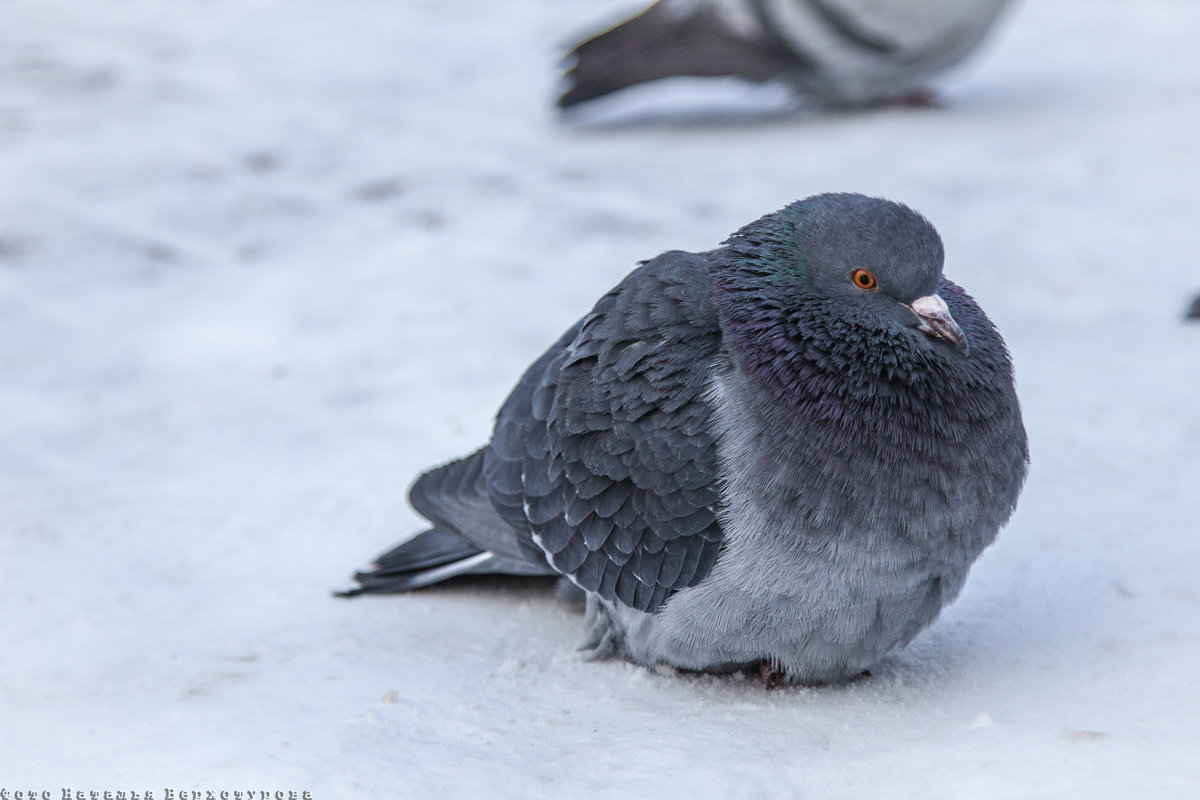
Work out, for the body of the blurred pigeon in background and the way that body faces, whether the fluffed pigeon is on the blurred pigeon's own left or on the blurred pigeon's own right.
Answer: on the blurred pigeon's own right

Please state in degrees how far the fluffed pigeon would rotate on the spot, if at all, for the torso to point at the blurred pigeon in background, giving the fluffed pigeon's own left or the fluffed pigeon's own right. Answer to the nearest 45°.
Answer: approximately 135° to the fluffed pigeon's own left

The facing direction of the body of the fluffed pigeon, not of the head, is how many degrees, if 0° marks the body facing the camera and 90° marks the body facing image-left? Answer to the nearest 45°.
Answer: approximately 315°

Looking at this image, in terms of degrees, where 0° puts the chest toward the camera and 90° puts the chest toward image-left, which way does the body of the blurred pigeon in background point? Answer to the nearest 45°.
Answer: approximately 270°
